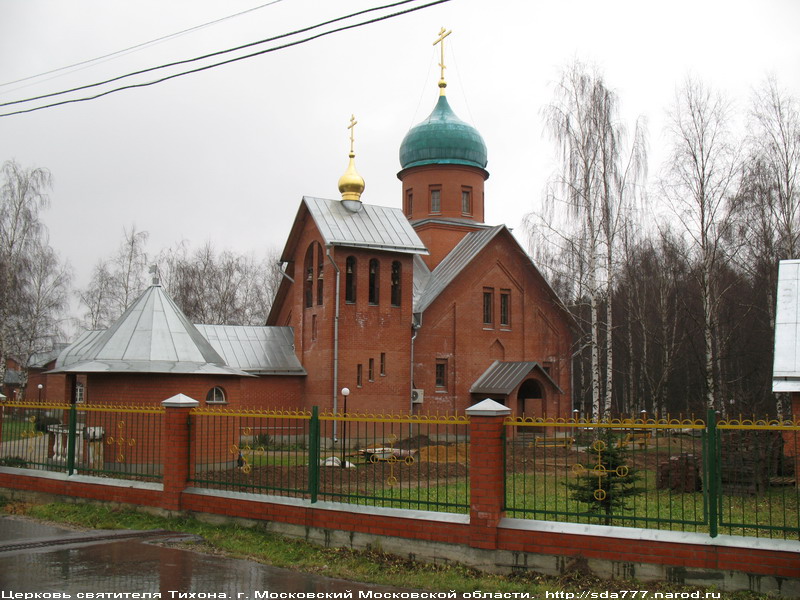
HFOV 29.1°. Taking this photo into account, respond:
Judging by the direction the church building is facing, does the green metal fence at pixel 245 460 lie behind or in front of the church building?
in front

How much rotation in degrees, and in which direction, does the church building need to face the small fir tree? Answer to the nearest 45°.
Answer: approximately 45° to its left

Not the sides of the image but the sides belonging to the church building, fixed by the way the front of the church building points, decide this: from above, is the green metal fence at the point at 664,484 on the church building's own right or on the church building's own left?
on the church building's own left

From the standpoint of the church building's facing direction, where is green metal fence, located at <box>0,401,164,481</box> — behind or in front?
in front
